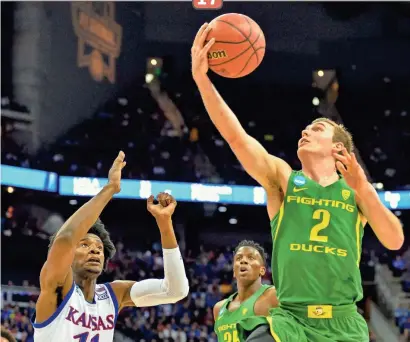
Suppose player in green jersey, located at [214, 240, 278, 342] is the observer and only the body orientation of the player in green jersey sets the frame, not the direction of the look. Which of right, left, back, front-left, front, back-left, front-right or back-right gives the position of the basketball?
front-left

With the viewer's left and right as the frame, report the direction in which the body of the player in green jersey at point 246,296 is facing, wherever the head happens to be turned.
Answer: facing the viewer and to the left of the viewer

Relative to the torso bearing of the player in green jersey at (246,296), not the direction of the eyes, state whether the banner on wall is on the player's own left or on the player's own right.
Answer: on the player's own right

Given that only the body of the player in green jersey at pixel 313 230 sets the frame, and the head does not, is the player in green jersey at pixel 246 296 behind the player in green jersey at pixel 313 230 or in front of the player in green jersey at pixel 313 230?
behind

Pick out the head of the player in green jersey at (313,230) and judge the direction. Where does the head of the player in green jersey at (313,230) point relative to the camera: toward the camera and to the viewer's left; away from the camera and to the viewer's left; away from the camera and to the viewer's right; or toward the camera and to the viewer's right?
toward the camera and to the viewer's left

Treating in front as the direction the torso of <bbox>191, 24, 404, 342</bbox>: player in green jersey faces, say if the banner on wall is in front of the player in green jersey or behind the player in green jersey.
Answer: behind

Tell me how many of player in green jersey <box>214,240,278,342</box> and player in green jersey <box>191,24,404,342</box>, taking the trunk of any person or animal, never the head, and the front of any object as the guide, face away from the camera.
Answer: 0
